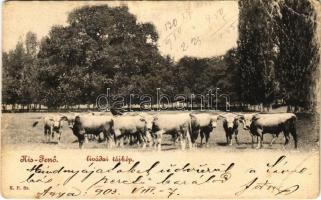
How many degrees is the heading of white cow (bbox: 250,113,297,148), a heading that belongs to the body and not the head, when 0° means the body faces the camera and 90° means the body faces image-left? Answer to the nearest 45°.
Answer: approximately 90°

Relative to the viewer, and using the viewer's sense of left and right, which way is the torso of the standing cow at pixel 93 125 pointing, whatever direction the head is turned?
facing to the left of the viewer

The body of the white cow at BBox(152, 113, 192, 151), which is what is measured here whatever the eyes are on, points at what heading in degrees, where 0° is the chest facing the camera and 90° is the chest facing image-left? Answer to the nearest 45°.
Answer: approximately 90°

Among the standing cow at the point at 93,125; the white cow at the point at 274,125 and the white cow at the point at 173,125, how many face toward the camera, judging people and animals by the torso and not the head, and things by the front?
0

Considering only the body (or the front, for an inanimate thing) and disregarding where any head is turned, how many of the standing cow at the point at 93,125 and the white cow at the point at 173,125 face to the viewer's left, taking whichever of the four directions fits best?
2
